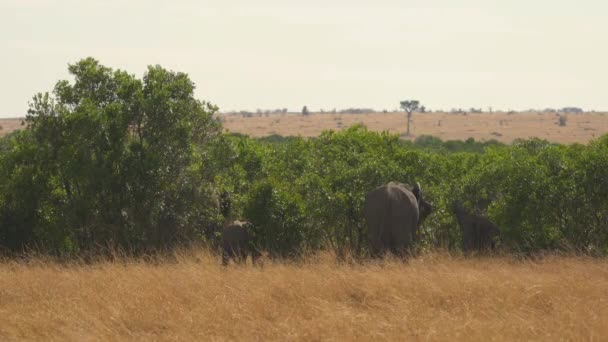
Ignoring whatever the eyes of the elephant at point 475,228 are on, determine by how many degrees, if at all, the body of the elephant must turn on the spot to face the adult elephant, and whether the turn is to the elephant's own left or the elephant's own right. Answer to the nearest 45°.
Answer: approximately 45° to the elephant's own left

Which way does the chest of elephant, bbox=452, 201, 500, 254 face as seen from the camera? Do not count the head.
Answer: to the viewer's left

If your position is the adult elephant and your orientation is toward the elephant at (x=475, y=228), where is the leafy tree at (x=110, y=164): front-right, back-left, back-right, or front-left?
back-left

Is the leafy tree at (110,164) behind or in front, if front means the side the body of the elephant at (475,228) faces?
in front

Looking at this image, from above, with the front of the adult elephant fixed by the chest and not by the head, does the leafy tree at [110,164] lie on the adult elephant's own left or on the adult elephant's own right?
on the adult elephant's own left

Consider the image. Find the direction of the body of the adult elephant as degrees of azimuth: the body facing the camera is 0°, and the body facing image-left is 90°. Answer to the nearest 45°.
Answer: approximately 225°

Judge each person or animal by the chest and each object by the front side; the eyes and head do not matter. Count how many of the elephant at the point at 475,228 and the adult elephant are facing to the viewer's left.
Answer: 1
